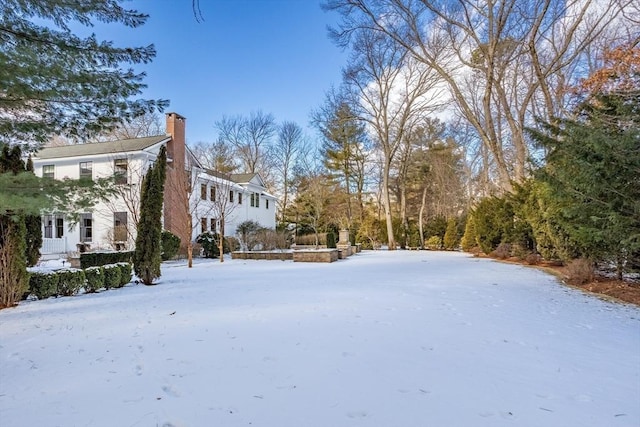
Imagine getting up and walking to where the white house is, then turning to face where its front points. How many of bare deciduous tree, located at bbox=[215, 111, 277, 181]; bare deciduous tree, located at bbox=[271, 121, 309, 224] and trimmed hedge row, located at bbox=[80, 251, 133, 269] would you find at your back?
2

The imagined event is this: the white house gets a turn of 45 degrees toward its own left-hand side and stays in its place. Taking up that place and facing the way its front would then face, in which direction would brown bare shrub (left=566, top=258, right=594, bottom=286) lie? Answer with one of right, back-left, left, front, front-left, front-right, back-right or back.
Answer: front-left

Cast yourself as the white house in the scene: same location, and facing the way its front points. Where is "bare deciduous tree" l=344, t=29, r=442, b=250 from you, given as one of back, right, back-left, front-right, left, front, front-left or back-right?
back-left

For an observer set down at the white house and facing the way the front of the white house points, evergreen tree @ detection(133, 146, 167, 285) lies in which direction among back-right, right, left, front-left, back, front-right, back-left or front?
front-left

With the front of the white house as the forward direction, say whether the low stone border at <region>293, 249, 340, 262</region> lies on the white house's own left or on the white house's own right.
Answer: on the white house's own left

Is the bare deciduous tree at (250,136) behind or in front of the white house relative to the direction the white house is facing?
behind

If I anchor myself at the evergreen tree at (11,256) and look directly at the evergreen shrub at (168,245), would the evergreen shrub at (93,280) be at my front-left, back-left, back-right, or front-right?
front-right
